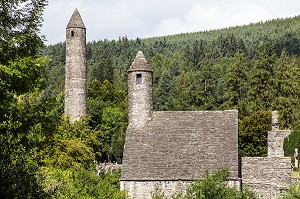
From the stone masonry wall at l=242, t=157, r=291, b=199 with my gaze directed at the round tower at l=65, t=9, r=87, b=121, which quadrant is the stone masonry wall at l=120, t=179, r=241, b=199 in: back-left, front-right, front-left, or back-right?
front-left

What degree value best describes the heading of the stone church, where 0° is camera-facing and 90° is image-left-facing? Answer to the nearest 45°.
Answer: approximately 90°

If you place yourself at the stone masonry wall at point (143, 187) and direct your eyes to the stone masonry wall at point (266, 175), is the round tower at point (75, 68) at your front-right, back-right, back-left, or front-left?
back-left
